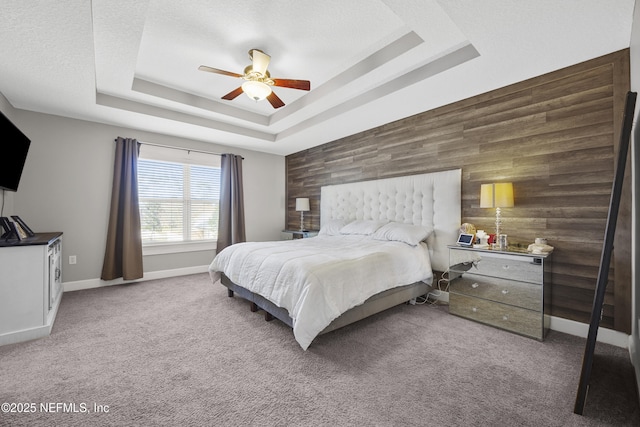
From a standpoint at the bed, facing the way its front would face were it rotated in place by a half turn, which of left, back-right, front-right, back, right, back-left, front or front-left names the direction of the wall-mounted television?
back-left

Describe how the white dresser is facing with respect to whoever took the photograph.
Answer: facing to the right of the viewer

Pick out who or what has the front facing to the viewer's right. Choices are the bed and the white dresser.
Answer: the white dresser

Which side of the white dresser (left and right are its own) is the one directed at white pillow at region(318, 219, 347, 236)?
front

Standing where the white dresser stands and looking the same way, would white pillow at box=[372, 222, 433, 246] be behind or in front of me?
in front

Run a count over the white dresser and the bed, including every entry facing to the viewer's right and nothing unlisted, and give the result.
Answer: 1

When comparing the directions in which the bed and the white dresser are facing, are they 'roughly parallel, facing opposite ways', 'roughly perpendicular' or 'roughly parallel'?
roughly parallel, facing opposite ways

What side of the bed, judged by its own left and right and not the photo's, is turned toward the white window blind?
right

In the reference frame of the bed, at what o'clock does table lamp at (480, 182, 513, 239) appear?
The table lamp is roughly at 8 o'clock from the bed.

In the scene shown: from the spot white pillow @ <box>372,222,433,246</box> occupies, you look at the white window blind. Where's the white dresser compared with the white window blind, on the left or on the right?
left

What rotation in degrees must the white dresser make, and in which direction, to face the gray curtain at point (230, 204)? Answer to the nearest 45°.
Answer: approximately 45° to its left

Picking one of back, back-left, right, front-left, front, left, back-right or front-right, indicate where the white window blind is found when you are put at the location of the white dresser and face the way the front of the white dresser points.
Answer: front-left

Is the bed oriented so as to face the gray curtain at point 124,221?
no

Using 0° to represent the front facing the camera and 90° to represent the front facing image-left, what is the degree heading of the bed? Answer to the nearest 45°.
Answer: approximately 45°

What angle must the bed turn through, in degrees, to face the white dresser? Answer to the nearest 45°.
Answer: approximately 45° to its right
